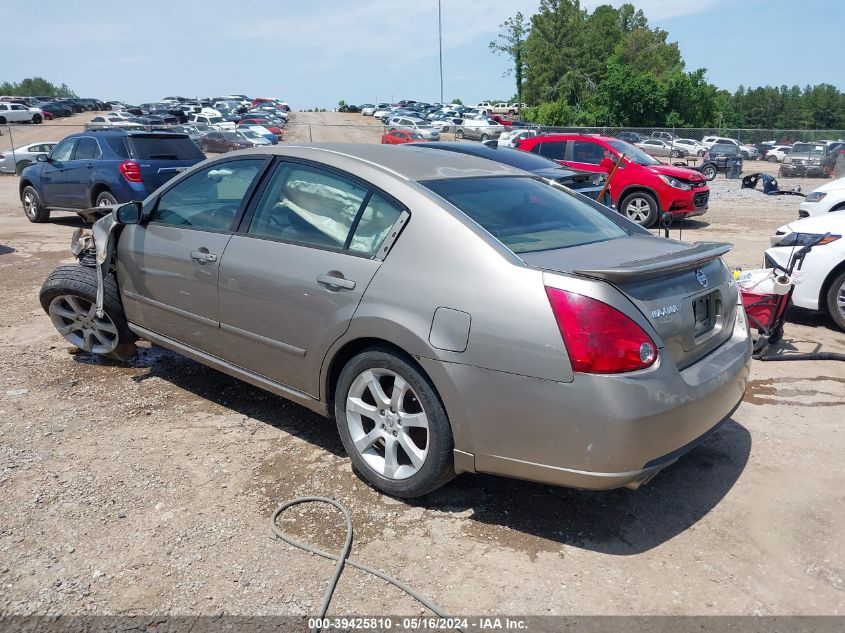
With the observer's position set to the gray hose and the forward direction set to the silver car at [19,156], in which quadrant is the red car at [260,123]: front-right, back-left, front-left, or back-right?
front-right

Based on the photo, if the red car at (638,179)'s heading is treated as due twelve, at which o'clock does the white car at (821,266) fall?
The white car is roughly at 1 o'clock from the red car.

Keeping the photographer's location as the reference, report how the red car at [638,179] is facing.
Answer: facing the viewer and to the right of the viewer

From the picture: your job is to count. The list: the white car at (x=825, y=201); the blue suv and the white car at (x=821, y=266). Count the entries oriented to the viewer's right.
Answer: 0

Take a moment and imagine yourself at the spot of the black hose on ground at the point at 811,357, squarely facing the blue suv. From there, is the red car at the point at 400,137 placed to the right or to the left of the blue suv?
right

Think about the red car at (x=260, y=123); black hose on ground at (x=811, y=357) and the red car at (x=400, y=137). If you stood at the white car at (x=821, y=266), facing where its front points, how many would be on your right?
2

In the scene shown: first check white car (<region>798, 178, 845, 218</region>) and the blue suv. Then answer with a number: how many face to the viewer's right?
0

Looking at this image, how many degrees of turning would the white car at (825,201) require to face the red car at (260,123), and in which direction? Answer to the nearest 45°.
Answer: approximately 90° to its right

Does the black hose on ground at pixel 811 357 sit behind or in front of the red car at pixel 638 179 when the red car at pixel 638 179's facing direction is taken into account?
in front

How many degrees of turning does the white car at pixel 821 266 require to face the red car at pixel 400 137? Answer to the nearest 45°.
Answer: approximately 90° to its right

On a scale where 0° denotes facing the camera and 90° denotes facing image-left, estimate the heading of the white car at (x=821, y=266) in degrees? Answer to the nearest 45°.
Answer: approximately 45°

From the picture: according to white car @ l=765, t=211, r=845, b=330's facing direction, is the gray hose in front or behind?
in front

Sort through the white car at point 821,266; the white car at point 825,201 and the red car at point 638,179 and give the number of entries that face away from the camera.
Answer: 0

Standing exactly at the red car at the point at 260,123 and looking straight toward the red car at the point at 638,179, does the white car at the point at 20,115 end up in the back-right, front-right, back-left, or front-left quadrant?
back-right

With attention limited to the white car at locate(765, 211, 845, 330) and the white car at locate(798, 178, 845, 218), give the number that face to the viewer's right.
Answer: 0

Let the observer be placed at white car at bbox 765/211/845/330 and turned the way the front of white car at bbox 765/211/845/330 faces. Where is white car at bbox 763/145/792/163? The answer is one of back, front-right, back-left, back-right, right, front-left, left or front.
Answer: back-right

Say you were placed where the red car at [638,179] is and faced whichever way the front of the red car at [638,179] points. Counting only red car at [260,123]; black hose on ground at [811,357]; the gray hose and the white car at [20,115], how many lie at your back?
2

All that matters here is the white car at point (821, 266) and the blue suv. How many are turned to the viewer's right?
0

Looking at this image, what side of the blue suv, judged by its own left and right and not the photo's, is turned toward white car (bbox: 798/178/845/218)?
back
